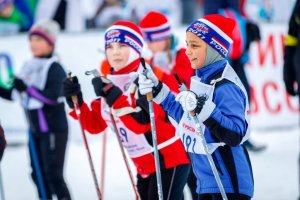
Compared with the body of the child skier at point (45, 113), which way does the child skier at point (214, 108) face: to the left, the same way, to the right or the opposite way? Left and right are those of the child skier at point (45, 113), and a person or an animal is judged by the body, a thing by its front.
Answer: the same way

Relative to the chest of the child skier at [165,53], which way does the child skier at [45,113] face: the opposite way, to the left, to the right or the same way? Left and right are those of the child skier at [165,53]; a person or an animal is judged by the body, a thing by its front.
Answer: the same way

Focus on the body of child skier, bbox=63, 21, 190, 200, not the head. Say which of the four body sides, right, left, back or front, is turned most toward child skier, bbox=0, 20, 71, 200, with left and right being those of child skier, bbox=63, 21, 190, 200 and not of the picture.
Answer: right

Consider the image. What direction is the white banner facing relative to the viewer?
toward the camera

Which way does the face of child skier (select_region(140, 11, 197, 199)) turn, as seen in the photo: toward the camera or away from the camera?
toward the camera

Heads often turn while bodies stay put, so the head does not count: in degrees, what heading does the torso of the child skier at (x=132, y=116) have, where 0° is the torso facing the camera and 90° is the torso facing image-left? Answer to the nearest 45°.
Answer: approximately 45°

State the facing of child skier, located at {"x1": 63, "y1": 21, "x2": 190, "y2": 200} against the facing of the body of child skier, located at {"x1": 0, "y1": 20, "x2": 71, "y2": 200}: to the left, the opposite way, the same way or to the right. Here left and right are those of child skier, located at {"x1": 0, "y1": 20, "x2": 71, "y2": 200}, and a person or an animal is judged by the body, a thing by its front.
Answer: the same way

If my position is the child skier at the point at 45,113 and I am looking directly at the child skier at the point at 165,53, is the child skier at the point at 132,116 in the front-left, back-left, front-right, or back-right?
front-right

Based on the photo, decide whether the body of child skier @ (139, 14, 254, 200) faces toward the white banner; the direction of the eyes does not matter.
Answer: no

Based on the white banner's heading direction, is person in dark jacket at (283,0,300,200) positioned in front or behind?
in front

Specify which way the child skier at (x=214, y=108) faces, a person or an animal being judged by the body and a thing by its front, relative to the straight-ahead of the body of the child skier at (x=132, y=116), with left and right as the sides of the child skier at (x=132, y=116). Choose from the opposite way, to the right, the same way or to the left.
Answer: the same way

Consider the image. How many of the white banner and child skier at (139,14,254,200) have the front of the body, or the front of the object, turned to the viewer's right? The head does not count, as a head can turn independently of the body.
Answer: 0

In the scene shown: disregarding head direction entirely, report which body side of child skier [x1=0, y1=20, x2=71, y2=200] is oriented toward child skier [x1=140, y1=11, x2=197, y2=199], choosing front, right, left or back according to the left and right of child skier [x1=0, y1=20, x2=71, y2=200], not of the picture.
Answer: left

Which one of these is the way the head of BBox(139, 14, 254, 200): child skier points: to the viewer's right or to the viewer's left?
to the viewer's left

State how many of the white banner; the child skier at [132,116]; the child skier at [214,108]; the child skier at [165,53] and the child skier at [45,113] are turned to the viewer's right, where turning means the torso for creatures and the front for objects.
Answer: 0

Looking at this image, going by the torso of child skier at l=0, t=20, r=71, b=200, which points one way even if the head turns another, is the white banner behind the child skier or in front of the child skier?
behind
